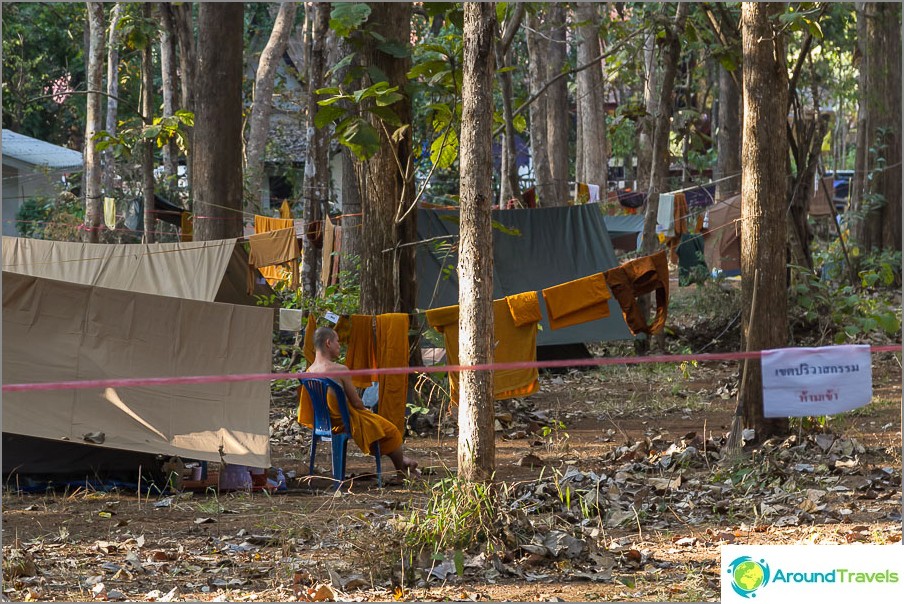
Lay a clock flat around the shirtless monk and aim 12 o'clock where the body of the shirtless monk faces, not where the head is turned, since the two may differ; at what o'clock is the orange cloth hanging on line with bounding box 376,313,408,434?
The orange cloth hanging on line is roughly at 11 o'clock from the shirtless monk.

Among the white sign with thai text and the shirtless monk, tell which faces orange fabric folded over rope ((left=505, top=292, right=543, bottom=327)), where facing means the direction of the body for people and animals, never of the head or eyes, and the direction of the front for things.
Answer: the shirtless monk

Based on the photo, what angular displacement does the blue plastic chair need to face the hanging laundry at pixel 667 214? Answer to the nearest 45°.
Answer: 0° — it already faces it

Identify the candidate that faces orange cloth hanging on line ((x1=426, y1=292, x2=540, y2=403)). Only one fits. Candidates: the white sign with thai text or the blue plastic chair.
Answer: the blue plastic chair

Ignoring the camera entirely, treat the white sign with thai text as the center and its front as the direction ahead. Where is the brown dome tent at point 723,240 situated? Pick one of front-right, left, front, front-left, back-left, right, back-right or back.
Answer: back

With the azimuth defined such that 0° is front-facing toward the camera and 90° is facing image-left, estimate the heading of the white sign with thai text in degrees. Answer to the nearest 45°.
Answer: approximately 0°

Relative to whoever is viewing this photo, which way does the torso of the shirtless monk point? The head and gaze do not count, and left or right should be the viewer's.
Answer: facing away from the viewer and to the right of the viewer

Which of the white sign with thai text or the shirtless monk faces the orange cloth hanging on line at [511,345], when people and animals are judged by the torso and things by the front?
the shirtless monk

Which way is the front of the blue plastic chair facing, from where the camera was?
facing away from the viewer and to the right of the viewer
